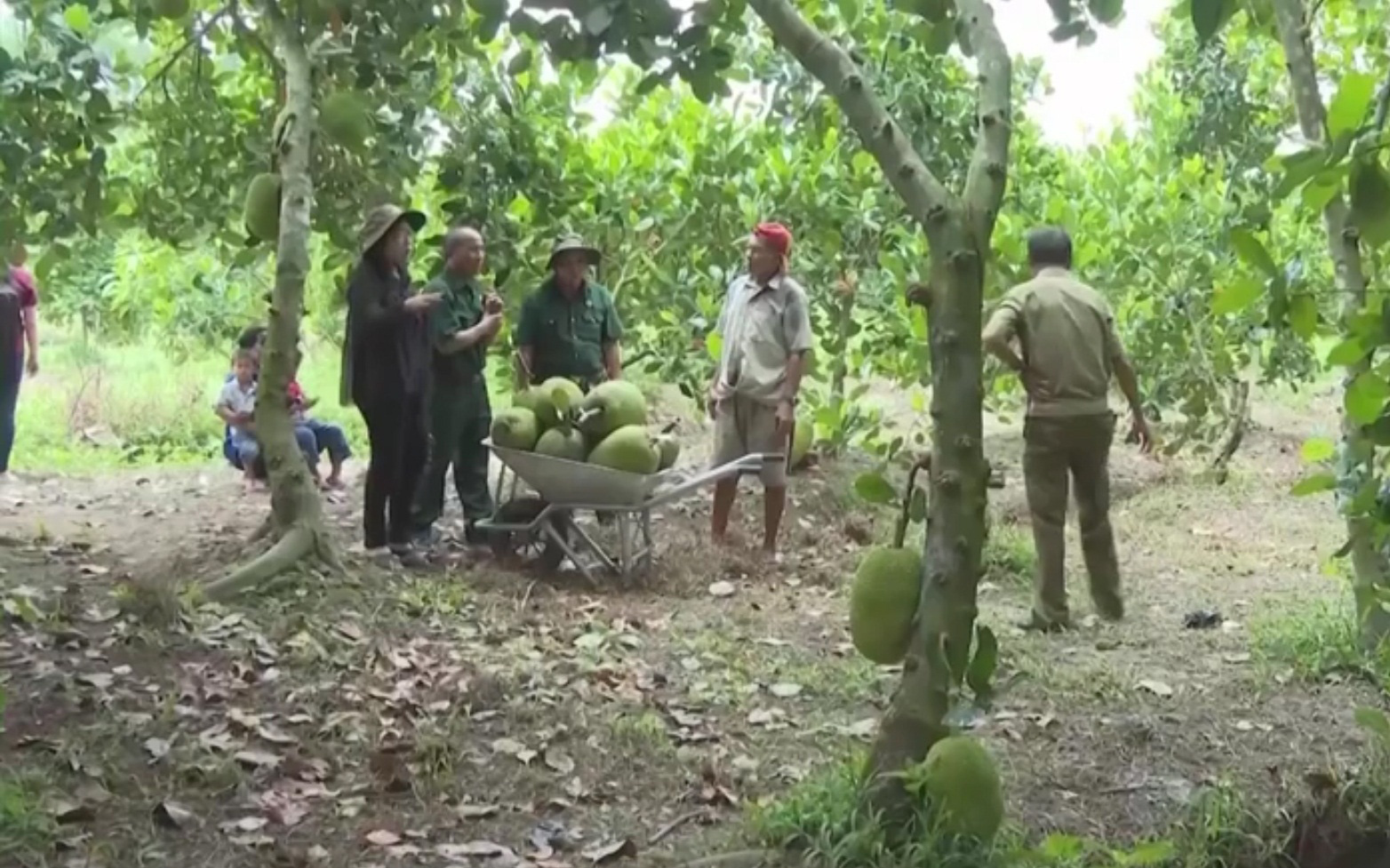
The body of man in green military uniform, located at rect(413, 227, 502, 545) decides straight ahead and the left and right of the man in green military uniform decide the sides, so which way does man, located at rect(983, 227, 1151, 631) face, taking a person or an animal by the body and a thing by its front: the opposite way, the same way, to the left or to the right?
to the left

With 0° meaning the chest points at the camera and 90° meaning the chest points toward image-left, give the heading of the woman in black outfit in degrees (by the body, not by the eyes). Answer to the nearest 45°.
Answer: approximately 270°

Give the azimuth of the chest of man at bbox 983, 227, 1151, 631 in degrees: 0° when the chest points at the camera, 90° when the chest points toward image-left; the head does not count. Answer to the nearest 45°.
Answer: approximately 180°

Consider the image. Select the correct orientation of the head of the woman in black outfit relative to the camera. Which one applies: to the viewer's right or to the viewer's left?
to the viewer's right

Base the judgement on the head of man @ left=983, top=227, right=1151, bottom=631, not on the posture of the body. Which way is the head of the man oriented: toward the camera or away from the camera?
away from the camera

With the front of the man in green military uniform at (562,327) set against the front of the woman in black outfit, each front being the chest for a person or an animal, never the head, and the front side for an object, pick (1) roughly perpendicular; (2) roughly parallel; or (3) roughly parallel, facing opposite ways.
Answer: roughly perpendicular

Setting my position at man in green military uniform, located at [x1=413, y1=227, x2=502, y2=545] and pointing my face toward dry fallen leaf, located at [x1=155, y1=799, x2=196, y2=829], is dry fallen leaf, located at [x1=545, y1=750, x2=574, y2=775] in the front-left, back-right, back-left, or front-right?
front-left

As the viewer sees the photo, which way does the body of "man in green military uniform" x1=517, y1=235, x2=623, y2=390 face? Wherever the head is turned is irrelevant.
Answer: toward the camera

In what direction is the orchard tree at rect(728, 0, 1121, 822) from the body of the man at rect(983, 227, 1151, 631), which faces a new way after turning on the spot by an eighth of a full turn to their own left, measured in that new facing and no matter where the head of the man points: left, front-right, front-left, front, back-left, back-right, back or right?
back-left

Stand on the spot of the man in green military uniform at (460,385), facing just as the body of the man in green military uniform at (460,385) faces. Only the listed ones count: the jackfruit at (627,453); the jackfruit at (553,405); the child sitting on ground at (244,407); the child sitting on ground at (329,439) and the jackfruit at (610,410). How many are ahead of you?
3

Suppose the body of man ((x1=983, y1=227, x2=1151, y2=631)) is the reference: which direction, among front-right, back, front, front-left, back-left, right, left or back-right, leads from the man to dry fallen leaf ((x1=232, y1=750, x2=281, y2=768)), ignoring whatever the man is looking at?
back-left

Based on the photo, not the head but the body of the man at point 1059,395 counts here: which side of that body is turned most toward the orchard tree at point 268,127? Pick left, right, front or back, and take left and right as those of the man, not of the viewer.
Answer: left

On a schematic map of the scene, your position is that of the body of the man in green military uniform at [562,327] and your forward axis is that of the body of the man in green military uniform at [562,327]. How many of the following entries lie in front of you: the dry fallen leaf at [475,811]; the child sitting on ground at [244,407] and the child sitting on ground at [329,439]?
1

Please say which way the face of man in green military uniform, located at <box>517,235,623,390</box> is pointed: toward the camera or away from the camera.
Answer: toward the camera

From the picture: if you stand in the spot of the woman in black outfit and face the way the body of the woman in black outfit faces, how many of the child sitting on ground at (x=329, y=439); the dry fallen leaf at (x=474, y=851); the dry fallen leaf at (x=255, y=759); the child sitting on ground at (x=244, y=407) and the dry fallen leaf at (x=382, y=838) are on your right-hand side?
3

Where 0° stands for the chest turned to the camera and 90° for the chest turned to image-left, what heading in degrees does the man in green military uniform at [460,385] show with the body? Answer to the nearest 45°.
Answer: approximately 315°

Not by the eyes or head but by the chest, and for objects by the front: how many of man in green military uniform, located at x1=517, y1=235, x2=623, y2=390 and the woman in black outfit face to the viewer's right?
1
